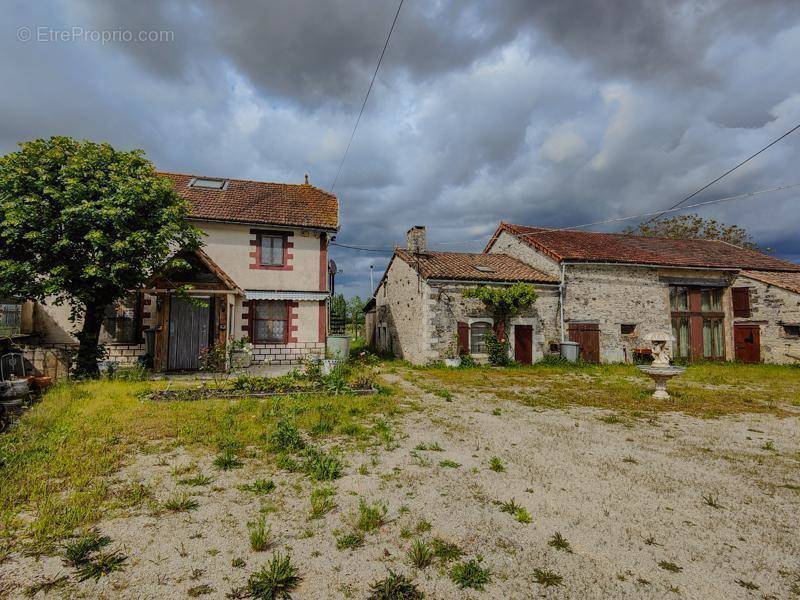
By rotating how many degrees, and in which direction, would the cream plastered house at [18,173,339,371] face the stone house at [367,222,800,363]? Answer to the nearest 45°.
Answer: approximately 90° to its left

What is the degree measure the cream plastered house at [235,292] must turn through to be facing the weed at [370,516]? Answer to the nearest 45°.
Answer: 0° — it already faces it

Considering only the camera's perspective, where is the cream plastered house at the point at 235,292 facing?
facing the viewer

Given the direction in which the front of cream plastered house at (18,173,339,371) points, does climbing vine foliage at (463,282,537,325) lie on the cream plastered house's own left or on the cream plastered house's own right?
on the cream plastered house's own left

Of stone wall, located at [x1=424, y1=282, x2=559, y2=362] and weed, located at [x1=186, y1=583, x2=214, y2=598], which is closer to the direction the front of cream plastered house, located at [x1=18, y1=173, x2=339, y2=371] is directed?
the weed

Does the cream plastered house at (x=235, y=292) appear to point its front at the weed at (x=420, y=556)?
yes

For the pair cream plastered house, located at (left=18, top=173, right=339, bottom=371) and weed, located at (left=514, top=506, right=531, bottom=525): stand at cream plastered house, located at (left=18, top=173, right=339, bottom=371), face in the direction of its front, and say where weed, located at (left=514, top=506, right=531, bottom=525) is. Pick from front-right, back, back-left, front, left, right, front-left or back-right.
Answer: front

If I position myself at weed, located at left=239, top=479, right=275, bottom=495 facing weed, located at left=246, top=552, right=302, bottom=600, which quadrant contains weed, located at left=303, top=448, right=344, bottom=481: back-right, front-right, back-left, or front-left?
back-left

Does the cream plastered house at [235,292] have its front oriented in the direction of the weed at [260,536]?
yes

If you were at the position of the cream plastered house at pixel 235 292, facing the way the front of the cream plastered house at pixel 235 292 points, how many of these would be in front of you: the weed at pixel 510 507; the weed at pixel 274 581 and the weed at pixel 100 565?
3

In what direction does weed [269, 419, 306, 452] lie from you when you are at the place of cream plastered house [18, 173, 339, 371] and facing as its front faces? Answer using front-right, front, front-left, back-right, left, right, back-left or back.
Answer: front

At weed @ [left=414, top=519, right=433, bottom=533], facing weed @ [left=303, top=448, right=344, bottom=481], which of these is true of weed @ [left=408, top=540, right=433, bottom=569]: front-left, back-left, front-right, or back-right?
back-left

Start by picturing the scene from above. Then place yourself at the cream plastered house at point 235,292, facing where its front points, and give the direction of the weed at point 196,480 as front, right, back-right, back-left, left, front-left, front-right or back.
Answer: front

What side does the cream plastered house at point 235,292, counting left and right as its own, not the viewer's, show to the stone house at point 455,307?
left

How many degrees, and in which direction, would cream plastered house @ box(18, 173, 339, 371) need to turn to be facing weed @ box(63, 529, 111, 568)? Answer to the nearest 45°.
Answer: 0° — it already faces it

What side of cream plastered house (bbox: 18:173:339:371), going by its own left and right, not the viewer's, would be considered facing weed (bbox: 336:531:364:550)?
front

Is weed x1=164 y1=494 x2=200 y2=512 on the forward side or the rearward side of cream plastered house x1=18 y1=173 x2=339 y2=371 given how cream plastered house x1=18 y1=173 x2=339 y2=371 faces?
on the forward side

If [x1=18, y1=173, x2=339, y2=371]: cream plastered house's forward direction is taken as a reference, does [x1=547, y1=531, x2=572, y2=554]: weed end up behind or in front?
in front

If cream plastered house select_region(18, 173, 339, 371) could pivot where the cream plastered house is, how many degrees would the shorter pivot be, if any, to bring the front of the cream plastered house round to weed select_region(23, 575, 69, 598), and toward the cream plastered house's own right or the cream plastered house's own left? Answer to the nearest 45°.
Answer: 0° — it already faces it

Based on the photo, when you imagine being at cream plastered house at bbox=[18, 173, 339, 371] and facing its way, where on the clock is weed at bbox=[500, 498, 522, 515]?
The weed is roughly at 12 o'clock from the cream plastered house.
